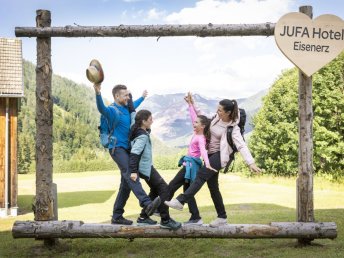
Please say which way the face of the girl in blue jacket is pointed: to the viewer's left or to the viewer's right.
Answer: to the viewer's right

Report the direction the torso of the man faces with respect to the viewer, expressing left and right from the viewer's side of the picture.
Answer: facing to the right of the viewer

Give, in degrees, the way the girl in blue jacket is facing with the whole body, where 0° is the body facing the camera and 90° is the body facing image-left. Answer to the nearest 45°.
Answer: approximately 270°

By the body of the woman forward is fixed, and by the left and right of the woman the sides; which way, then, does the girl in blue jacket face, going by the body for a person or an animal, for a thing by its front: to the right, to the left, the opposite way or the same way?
the opposite way

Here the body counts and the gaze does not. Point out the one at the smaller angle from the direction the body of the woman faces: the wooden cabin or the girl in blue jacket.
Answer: the girl in blue jacket

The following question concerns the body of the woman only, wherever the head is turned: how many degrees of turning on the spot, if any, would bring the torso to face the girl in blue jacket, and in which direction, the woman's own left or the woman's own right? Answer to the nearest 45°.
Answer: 0° — they already face them

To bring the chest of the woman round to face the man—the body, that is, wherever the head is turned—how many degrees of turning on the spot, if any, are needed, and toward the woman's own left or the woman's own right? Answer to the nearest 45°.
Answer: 0° — they already face them

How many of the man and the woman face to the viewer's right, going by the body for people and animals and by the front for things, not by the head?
1

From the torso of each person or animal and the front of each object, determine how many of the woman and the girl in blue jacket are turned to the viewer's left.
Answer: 1

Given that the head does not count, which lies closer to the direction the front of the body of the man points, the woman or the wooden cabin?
the woman

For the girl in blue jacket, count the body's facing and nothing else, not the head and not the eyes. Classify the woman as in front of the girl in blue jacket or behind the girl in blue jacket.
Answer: in front

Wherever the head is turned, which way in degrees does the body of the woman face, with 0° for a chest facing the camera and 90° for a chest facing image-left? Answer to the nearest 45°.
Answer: approximately 90°
